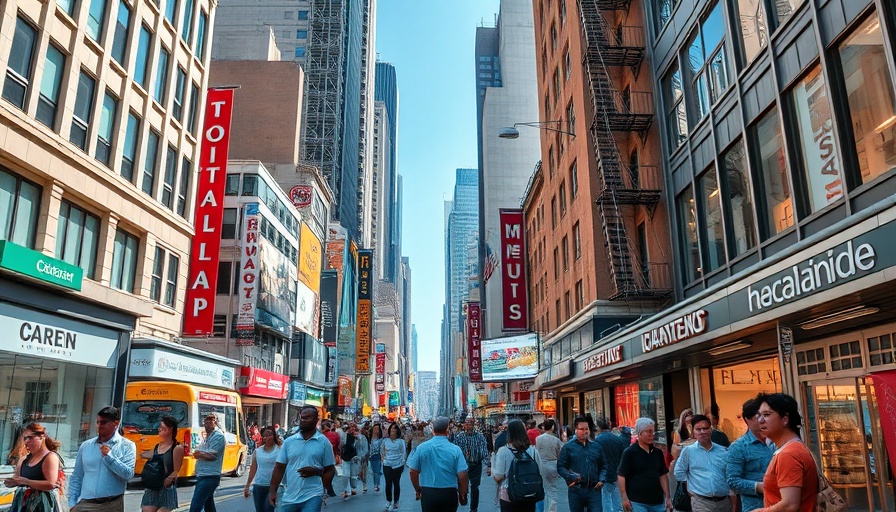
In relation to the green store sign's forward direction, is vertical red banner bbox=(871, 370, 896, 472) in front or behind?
in front

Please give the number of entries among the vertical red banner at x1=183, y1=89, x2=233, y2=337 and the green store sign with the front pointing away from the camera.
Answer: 0

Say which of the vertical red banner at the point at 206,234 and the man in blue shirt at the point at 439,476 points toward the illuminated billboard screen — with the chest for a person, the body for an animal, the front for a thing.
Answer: the man in blue shirt

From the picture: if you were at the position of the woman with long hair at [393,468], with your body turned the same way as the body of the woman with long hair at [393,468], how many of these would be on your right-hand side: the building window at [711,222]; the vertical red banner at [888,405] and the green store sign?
1

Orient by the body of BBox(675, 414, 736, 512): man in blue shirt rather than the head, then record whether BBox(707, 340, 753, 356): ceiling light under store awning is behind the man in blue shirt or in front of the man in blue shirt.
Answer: behind

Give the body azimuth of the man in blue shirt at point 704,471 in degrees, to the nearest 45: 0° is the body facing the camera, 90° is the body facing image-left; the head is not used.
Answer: approximately 0°

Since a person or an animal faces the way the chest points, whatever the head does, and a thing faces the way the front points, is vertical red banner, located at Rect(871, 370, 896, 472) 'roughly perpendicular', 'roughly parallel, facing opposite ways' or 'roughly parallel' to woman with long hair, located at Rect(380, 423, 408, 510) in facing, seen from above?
roughly perpendicular

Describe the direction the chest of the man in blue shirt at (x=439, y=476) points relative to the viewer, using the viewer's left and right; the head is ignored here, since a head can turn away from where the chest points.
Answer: facing away from the viewer

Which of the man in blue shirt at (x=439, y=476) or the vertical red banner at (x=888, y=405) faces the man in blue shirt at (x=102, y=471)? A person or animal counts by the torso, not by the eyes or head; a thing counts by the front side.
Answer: the vertical red banner

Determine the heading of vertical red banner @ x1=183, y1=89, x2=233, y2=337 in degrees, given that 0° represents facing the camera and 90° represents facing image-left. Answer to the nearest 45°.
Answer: approximately 0°

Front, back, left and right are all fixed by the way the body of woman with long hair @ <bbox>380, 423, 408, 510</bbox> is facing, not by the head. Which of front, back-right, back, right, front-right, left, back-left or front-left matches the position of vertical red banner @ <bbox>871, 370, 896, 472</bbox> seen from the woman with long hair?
front-left
